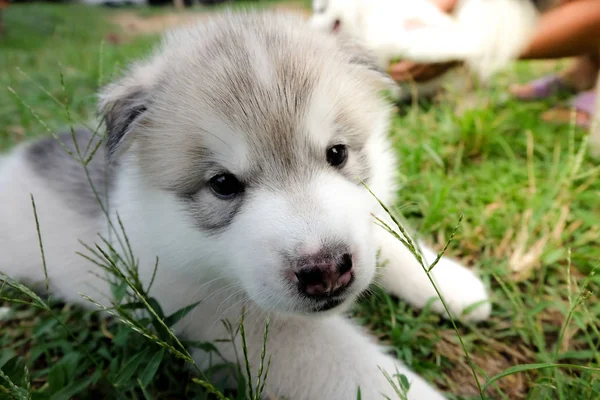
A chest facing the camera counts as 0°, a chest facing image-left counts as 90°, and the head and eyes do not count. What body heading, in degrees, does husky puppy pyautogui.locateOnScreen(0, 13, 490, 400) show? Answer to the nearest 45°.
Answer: approximately 315°

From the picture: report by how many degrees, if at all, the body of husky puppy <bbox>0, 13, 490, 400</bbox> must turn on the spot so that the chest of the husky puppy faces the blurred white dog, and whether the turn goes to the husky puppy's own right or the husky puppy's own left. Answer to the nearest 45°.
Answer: approximately 90° to the husky puppy's own left
